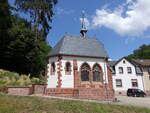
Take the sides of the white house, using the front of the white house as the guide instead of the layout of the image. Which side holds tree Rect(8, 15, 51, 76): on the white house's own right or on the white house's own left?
on the white house's own right

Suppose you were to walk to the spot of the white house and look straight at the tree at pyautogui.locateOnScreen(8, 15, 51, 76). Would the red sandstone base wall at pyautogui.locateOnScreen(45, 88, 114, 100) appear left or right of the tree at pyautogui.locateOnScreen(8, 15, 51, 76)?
left

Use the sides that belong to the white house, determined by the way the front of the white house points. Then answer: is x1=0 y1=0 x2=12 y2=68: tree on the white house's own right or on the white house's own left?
on the white house's own right

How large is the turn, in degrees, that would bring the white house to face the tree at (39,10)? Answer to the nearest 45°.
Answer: approximately 45° to its right

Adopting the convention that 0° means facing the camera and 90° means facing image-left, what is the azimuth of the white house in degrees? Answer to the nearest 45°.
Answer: approximately 0°

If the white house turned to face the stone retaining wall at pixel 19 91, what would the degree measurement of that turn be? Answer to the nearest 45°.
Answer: approximately 45° to its right
